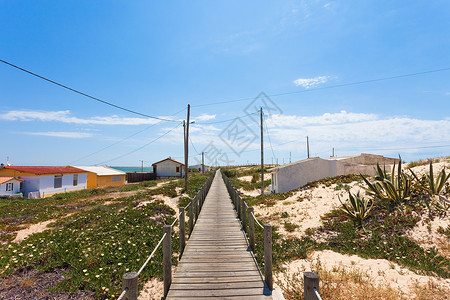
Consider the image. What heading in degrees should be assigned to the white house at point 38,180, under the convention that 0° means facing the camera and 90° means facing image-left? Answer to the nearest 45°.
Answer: approximately 315°

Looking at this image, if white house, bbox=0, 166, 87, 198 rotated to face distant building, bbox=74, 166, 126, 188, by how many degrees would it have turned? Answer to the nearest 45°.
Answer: approximately 90° to its left

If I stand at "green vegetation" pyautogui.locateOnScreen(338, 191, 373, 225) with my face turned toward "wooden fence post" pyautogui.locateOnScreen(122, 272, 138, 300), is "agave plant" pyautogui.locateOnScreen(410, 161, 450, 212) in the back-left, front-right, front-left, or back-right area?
back-left

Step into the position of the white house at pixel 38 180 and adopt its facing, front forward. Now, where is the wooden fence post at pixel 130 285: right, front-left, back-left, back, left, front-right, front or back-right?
front-right

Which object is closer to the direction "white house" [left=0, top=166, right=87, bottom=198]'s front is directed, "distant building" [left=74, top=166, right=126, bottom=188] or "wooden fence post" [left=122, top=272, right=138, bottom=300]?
the wooden fence post

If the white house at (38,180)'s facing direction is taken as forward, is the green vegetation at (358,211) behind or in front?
in front
